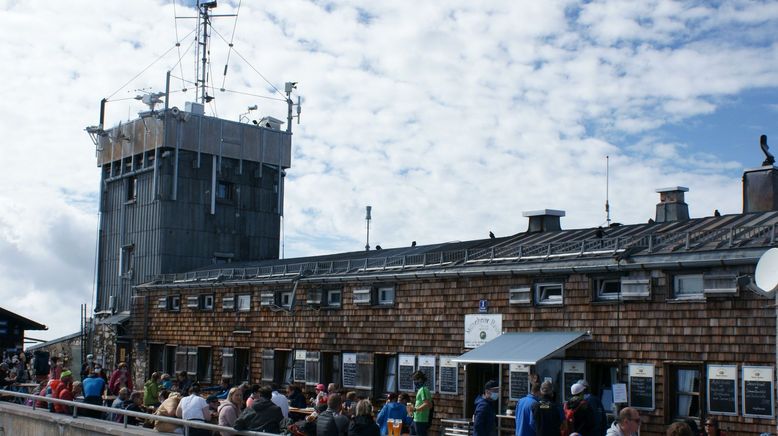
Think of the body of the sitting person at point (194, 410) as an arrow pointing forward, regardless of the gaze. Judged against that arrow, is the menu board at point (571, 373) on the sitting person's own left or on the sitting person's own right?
on the sitting person's own right

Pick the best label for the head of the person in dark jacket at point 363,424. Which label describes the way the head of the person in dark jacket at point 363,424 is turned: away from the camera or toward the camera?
away from the camera

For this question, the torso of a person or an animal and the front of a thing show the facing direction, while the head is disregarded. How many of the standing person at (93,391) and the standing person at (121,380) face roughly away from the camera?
1

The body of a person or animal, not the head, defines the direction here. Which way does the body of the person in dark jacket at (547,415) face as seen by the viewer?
away from the camera

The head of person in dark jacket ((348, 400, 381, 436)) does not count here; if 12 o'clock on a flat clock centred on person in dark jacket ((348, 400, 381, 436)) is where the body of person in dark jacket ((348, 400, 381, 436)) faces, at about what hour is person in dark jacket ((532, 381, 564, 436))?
person in dark jacket ((532, 381, 564, 436)) is roughly at 2 o'clock from person in dark jacket ((348, 400, 381, 436)).

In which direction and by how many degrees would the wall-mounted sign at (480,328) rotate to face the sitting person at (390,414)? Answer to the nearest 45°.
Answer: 0° — it already faces them

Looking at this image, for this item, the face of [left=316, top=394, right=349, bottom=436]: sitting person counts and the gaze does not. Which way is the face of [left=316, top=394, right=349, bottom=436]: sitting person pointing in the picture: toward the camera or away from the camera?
away from the camera

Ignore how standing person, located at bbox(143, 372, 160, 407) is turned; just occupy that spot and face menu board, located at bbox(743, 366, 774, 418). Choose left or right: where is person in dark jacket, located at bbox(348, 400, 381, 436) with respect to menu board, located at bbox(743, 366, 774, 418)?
right

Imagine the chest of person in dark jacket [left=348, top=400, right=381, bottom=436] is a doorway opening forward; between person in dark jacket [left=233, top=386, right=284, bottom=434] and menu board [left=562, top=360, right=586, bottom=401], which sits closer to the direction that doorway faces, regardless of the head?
the menu board

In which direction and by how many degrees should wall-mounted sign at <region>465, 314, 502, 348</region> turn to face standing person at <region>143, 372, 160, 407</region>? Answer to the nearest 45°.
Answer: approximately 90° to its right

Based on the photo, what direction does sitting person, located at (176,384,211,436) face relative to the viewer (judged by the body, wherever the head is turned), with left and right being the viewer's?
facing away from the viewer
